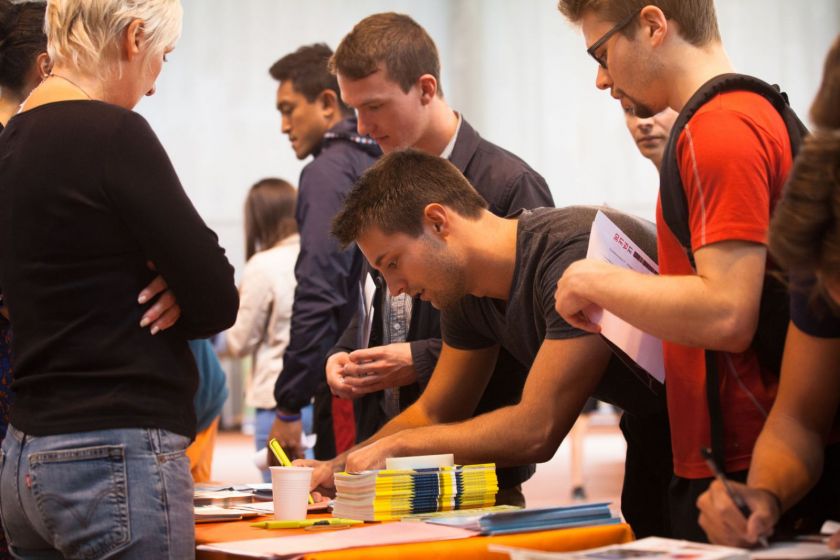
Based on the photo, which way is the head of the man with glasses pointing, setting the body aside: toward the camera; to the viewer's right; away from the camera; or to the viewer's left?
to the viewer's left

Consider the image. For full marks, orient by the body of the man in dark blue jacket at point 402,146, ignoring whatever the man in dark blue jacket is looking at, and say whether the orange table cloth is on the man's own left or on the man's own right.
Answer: on the man's own left

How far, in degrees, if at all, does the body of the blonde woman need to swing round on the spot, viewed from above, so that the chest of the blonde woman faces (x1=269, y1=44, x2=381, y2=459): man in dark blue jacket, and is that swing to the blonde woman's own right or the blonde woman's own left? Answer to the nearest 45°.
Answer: approximately 45° to the blonde woman's own left

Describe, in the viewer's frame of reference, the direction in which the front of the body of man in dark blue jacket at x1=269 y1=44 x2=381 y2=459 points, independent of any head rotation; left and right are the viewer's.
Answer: facing to the left of the viewer

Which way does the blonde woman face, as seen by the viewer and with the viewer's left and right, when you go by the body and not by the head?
facing away from the viewer and to the right of the viewer

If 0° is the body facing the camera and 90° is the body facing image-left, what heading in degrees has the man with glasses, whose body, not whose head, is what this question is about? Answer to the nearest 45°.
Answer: approximately 90°

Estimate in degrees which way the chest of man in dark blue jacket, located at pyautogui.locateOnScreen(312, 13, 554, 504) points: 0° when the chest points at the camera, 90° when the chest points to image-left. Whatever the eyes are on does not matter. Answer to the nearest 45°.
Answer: approximately 45°

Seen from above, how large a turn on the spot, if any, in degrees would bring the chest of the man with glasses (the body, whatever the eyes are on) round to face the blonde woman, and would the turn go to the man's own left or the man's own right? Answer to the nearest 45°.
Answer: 0° — they already face them

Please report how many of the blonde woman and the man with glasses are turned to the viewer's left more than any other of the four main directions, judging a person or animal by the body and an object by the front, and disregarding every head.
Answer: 1

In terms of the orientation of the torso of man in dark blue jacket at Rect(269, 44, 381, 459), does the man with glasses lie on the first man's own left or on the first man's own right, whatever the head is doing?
on the first man's own left

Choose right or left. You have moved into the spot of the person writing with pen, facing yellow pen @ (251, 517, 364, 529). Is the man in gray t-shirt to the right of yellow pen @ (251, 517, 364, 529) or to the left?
right

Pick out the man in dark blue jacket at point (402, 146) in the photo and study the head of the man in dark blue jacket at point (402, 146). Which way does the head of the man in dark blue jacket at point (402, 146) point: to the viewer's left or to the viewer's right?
to the viewer's left
